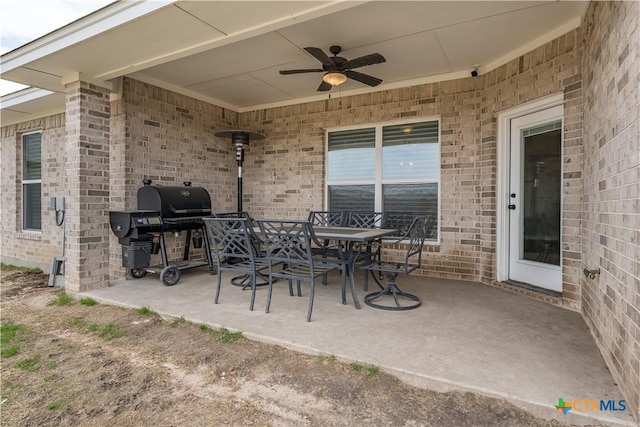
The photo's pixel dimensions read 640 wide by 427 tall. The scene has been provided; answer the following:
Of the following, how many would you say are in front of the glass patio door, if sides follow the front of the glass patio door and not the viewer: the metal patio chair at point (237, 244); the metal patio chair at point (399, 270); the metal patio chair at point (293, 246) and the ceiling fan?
4

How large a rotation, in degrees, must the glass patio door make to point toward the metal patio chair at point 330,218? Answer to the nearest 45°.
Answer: approximately 45° to its right

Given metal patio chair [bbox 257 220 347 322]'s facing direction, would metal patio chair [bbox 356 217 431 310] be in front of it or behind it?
in front

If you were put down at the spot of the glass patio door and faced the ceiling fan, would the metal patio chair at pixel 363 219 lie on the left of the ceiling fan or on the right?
right

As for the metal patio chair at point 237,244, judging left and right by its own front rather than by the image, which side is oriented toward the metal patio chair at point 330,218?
front

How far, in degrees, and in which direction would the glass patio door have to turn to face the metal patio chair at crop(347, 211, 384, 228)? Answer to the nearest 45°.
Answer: approximately 45° to its right

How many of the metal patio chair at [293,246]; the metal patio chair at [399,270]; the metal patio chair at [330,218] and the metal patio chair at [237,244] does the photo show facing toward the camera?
1

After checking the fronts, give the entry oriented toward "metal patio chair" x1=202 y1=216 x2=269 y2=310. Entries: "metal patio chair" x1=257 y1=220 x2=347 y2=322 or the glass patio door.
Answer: the glass patio door

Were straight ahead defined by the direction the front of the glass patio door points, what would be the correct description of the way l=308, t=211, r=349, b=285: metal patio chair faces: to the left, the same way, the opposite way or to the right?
to the left

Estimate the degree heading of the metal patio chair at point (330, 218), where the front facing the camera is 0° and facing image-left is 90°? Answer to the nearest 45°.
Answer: approximately 0°

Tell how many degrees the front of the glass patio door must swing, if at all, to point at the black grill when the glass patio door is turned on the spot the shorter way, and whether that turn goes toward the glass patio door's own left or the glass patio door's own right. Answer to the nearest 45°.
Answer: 0° — it already faces it

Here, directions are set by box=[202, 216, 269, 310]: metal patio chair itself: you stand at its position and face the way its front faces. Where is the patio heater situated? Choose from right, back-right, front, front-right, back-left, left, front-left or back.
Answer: front-left

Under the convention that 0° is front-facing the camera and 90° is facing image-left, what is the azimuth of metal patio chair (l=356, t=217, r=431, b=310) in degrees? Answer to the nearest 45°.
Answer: approximately 90°

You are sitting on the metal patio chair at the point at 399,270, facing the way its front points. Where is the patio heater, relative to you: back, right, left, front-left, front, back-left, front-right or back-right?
front-right

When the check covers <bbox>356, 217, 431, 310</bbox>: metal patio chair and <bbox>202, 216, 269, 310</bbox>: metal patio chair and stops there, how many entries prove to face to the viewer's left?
1

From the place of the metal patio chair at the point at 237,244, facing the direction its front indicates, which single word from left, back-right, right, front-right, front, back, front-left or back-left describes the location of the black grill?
left

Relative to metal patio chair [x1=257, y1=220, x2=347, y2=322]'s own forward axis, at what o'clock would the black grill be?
The black grill is roughly at 9 o'clock from the metal patio chair.

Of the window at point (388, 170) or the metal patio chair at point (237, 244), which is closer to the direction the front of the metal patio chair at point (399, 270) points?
the metal patio chair

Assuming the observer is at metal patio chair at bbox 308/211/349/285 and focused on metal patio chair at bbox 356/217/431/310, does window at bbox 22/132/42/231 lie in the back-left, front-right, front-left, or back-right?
back-right
